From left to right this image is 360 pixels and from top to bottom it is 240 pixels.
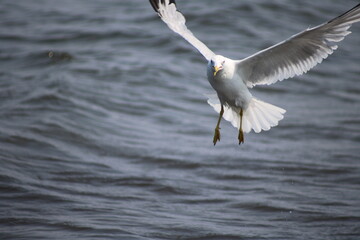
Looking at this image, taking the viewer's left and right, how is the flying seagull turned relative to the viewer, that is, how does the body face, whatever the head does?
facing the viewer and to the left of the viewer
